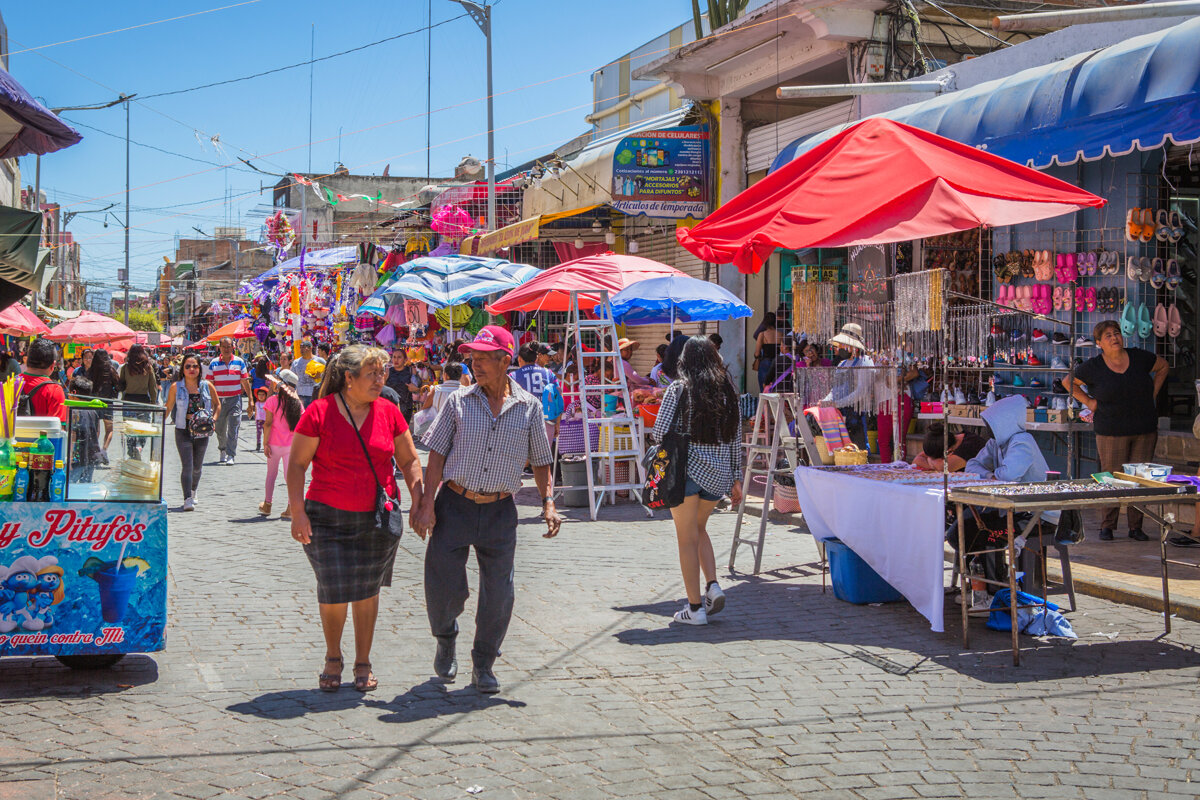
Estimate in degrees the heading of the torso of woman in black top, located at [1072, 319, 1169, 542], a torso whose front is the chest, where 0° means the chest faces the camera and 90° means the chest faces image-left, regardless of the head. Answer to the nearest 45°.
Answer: approximately 0°

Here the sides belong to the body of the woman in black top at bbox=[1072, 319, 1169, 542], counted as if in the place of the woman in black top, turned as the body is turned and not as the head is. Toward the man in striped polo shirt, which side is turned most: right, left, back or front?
right

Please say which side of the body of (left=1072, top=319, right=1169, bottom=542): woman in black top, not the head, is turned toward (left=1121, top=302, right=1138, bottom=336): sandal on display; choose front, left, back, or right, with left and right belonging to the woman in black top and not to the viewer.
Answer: back

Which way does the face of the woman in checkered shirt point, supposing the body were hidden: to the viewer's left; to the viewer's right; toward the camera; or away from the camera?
away from the camera

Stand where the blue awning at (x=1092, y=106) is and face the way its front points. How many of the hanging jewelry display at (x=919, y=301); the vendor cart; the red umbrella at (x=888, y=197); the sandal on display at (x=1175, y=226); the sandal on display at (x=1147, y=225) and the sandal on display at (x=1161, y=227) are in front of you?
3

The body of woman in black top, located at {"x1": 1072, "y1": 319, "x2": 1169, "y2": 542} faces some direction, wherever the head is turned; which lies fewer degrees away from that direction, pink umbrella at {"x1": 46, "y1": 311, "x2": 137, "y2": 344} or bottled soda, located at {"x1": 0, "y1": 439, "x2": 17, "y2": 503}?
the bottled soda

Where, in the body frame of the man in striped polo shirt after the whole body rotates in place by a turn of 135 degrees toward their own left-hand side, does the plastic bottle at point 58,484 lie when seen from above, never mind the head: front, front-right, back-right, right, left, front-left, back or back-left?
back-right

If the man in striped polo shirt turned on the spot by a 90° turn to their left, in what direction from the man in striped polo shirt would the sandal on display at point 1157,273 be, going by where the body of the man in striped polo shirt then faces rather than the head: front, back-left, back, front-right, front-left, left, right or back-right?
front-right

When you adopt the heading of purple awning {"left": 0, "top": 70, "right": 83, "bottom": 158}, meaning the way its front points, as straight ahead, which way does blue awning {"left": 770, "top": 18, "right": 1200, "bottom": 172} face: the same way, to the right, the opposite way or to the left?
the opposite way

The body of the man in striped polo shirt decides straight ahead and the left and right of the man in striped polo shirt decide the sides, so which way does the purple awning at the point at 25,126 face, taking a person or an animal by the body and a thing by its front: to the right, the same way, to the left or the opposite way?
to the left

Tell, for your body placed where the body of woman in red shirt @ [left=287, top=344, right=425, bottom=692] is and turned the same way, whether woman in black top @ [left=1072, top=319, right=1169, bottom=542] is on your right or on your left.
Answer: on your left

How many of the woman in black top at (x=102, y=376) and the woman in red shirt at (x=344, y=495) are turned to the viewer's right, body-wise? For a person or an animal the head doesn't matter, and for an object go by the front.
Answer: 0
